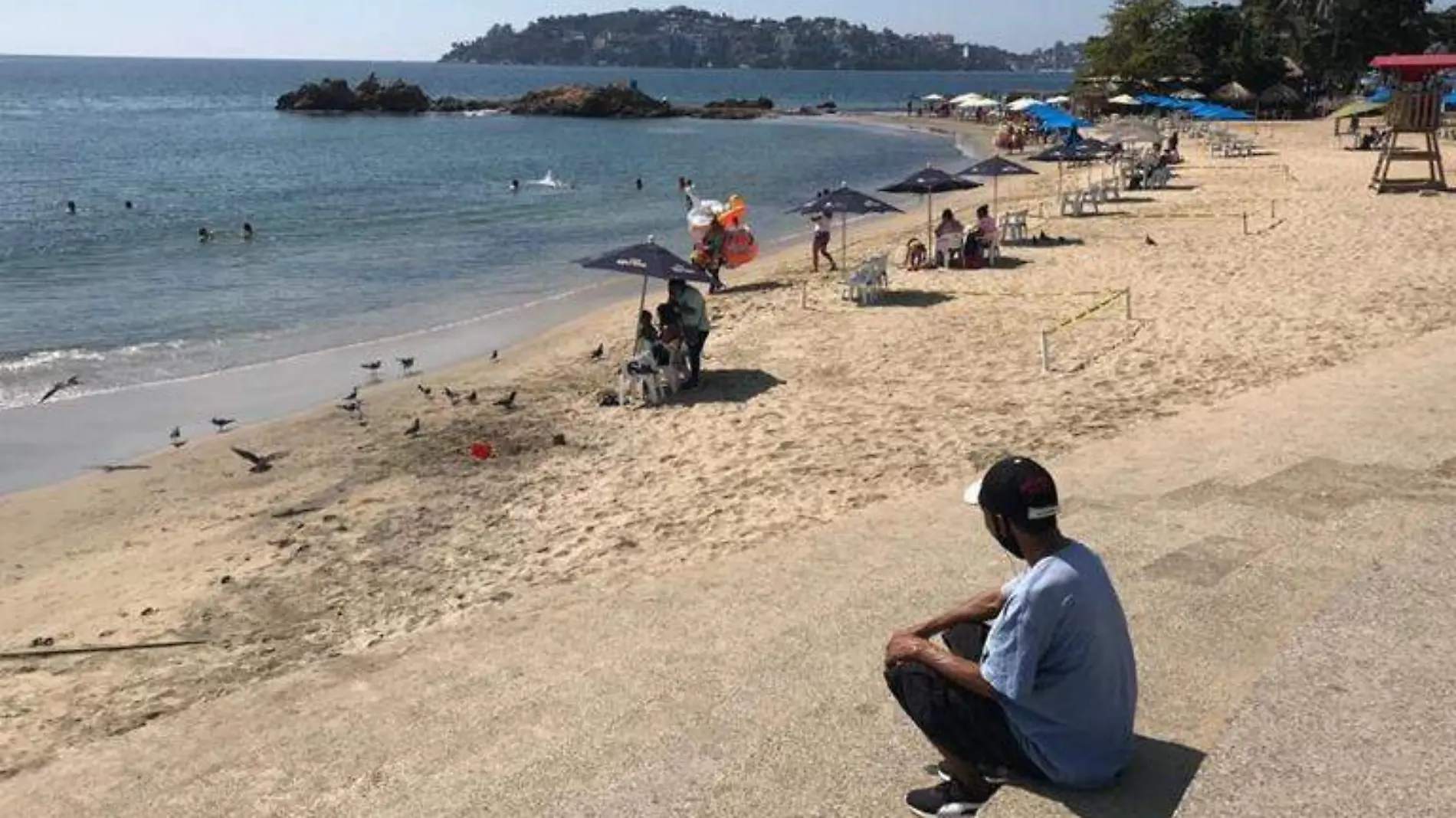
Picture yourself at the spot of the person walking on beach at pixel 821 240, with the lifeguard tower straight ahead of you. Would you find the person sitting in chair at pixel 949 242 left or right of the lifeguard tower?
right

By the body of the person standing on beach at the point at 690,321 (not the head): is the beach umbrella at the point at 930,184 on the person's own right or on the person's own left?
on the person's own right

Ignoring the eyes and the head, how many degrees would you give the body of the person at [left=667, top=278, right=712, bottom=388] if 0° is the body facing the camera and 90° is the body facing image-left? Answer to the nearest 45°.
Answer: approximately 90°

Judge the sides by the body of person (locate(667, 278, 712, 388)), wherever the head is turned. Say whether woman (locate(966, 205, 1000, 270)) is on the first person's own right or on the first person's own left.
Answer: on the first person's own right

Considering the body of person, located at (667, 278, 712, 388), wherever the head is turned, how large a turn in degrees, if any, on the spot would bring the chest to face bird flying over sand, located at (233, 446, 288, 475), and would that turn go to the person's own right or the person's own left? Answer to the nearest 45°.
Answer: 0° — they already face it

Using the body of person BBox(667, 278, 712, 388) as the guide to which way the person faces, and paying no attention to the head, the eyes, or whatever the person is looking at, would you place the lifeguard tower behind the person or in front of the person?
behind
